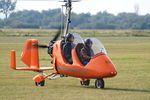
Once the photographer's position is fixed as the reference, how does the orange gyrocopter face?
facing the viewer and to the right of the viewer
